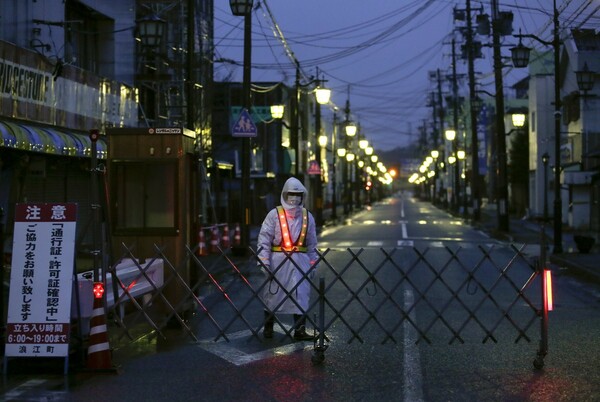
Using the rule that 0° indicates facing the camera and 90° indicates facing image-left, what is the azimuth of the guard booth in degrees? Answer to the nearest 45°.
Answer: approximately 0°

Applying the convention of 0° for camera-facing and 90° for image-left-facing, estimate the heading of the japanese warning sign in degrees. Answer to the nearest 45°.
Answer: approximately 0°

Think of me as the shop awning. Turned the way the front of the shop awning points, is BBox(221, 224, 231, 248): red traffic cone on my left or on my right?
on my left

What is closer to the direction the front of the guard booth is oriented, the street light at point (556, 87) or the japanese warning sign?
the japanese warning sign

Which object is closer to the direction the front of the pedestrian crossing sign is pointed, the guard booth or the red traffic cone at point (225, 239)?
the guard booth

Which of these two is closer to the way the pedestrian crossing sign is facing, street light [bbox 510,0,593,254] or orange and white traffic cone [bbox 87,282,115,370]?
the orange and white traffic cone

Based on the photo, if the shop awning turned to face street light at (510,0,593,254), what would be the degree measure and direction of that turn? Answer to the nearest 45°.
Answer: approximately 45° to its left

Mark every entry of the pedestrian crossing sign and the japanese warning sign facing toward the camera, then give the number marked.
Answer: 2

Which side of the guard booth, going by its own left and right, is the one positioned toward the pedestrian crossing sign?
back
